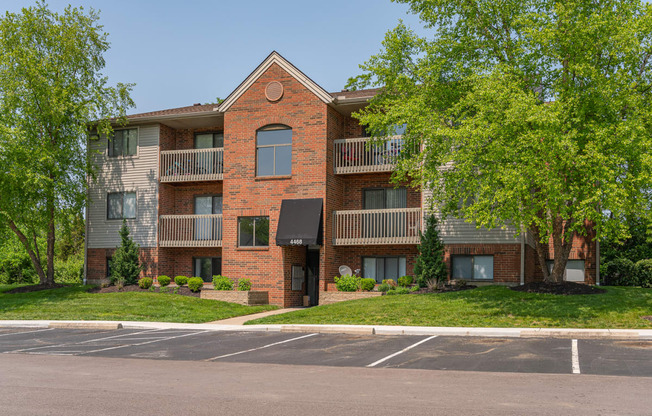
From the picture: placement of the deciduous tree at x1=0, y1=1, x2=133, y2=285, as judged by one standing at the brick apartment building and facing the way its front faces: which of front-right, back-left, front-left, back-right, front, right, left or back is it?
right

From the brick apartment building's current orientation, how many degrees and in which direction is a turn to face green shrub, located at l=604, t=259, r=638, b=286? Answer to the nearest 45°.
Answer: approximately 90° to its left

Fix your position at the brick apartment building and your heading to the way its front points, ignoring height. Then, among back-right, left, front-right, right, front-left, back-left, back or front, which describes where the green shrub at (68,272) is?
back-right

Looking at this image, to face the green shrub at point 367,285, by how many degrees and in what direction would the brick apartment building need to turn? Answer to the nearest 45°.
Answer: approximately 45° to its left

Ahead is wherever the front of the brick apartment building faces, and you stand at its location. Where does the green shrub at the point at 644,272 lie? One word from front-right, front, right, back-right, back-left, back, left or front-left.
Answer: left

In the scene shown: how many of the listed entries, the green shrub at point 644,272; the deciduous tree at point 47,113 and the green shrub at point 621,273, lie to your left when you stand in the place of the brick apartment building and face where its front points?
2

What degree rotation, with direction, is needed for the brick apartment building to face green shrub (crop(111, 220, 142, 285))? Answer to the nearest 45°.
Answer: approximately 90° to its right

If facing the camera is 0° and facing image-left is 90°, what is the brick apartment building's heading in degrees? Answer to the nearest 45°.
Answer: approximately 0°

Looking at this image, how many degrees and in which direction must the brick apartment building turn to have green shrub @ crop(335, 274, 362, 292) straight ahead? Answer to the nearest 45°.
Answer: approximately 45° to its left
